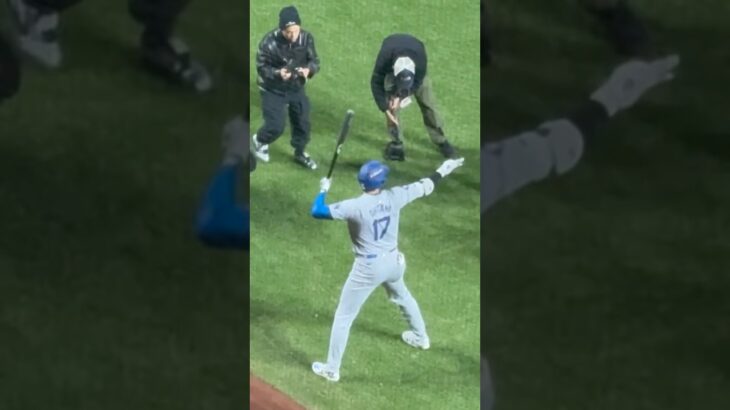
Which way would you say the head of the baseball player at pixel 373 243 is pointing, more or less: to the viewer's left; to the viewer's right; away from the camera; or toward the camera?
away from the camera

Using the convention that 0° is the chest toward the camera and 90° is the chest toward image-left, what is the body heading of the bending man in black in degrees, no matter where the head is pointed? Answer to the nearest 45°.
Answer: approximately 0°

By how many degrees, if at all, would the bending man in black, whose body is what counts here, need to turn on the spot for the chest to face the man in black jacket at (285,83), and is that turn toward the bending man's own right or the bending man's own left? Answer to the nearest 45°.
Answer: approximately 90° to the bending man's own right
